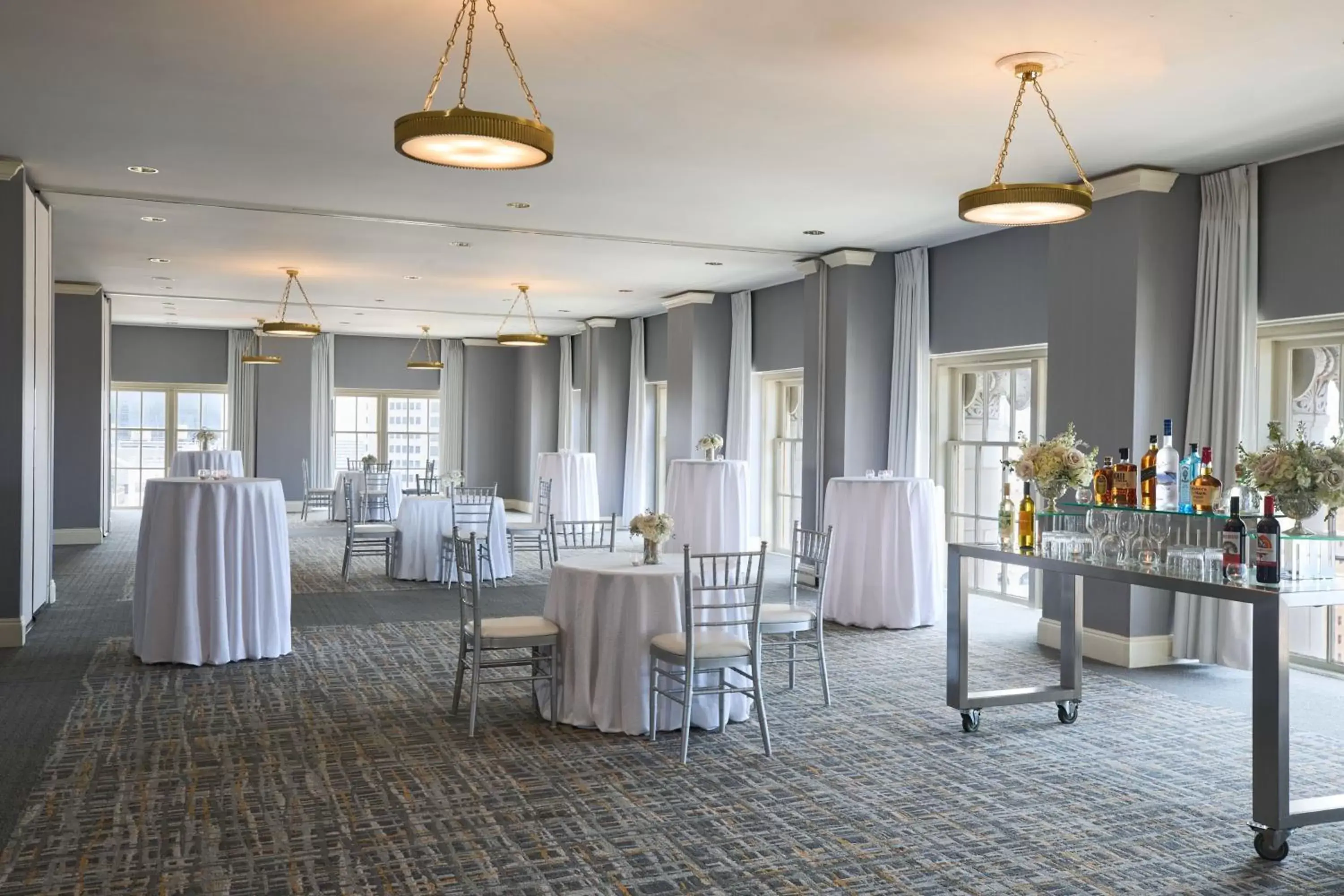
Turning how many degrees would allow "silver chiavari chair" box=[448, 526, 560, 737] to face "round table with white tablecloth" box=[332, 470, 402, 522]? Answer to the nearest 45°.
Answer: approximately 90° to its left

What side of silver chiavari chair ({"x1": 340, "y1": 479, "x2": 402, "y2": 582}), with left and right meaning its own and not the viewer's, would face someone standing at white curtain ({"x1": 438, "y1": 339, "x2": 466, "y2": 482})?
left

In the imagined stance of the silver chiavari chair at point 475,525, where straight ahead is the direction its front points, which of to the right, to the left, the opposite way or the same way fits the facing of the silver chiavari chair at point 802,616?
to the left

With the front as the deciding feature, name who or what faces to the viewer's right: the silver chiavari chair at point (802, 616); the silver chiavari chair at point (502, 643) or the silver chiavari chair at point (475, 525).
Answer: the silver chiavari chair at point (502, 643)

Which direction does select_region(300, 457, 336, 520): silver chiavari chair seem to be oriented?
to the viewer's right

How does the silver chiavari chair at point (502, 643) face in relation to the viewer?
to the viewer's right

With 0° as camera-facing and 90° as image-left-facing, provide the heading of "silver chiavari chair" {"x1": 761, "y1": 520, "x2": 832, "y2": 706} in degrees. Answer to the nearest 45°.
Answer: approximately 45°

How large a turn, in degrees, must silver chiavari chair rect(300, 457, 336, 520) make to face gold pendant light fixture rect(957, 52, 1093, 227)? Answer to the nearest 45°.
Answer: approximately 90° to its right

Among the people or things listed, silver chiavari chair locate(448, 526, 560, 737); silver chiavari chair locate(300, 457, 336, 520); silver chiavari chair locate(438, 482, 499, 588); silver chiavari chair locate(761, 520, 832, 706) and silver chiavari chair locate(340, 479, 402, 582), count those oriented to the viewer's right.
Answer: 3

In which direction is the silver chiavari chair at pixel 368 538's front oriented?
to the viewer's right

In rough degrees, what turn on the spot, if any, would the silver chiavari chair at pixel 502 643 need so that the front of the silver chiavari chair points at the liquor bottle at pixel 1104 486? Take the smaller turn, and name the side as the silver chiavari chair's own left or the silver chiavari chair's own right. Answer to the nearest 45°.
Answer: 0° — it already faces it

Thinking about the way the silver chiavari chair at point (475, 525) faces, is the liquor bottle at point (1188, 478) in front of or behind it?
behind

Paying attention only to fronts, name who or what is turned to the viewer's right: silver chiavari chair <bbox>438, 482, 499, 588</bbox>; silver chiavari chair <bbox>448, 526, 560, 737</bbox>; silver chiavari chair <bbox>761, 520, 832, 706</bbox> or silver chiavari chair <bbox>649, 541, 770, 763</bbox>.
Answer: silver chiavari chair <bbox>448, 526, 560, 737</bbox>
